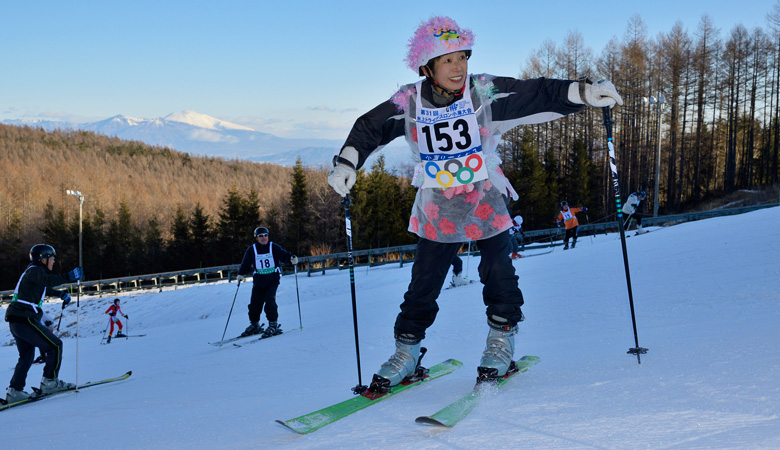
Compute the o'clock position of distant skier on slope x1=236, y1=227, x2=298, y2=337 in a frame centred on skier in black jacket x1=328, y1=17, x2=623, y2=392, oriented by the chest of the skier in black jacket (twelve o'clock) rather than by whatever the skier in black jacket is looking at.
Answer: The distant skier on slope is roughly at 5 o'clock from the skier in black jacket.

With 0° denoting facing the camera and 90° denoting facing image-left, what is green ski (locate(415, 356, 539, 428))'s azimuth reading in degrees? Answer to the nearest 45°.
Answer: approximately 45°

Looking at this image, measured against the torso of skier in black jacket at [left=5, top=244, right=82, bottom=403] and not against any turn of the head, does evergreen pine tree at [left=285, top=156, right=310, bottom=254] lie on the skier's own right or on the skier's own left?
on the skier's own left

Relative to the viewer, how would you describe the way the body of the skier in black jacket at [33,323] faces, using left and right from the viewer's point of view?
facing to the right of the viewer

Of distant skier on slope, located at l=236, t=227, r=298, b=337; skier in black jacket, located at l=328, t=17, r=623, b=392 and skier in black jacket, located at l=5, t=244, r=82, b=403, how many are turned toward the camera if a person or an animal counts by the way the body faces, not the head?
2

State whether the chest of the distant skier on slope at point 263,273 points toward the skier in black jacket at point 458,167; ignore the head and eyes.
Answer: yes

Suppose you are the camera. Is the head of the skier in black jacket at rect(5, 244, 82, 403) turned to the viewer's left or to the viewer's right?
to the viewer's right

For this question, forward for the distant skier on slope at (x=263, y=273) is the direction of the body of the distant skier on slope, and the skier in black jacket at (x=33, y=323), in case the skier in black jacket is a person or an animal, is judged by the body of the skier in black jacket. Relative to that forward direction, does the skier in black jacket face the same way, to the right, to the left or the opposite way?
to the left

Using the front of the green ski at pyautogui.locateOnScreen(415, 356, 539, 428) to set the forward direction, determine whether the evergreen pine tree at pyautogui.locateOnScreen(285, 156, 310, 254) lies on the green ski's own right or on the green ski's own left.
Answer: on the green ski's own right

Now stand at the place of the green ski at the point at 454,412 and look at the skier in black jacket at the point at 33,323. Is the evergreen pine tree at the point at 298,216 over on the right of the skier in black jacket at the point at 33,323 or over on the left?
right

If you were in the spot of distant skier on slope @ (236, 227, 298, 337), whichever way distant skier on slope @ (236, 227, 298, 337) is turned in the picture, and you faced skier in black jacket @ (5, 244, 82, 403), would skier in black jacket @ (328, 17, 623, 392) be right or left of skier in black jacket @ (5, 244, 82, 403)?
left
